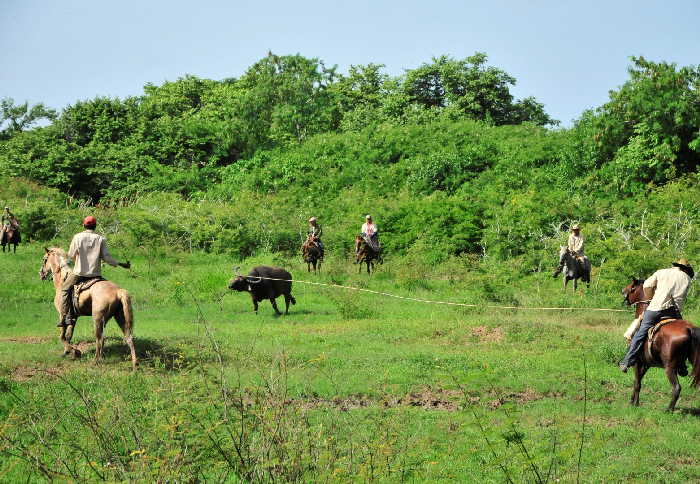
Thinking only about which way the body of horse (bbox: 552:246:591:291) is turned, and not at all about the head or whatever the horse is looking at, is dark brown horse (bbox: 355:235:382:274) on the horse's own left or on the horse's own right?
on the horse's own right

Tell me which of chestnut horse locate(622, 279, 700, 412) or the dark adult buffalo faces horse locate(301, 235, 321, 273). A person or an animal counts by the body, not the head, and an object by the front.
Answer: the chestnut horse

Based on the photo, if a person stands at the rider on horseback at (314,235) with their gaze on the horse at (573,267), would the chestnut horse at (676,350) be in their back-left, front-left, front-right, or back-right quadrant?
front-right

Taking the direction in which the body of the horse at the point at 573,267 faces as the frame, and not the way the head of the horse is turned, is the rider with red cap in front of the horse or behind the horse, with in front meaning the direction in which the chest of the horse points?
in front

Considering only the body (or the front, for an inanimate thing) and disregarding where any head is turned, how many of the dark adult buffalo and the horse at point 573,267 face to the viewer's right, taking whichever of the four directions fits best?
0

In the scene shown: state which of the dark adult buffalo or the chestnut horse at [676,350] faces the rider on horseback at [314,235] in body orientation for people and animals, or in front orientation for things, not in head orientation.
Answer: the chestnut horse

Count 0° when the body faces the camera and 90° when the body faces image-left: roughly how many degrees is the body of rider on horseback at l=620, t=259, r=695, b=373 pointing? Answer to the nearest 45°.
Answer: approximately 135°

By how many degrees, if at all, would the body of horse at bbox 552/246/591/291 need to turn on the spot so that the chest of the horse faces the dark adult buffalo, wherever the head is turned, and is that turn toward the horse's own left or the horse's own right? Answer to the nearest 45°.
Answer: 0° — it already faces it

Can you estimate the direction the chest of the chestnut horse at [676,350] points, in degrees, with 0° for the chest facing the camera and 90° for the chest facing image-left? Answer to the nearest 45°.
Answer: approximately 135°

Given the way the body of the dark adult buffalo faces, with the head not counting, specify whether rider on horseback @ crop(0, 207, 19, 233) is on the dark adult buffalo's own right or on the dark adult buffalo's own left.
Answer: on the dark adult buffalo's own right

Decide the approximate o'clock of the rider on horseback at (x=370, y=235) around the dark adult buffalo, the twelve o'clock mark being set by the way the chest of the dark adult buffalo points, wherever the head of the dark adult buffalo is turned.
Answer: The rider on horseback is roughly at 4 o'clock from the dark adult buffalo.

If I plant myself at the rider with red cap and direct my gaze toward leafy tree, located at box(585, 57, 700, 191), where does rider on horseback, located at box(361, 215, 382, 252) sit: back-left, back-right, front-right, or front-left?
front-left

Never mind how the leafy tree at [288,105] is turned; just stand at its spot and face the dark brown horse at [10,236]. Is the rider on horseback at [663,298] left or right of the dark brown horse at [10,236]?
left

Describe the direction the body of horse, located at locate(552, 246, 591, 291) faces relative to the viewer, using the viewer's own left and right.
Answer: facing the viewer and to the left of the viewer

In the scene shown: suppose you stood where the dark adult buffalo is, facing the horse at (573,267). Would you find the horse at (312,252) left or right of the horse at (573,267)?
left

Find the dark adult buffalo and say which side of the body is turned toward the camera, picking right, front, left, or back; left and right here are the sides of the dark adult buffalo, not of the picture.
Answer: left
